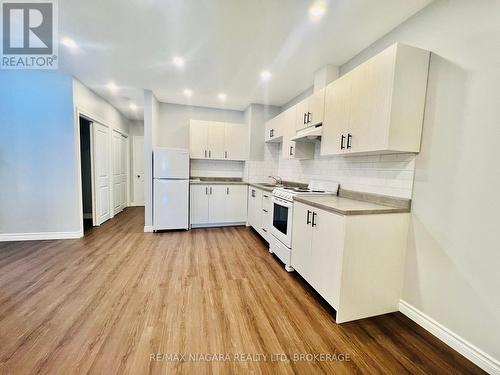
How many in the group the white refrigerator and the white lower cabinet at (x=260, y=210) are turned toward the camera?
1

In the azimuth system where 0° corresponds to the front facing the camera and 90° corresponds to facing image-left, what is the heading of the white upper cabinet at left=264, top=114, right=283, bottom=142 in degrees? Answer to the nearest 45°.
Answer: approximately 45°

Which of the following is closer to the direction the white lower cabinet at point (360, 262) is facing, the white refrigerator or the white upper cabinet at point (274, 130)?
the white refrigerator

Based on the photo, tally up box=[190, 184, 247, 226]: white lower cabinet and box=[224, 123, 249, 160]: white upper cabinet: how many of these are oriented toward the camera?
2

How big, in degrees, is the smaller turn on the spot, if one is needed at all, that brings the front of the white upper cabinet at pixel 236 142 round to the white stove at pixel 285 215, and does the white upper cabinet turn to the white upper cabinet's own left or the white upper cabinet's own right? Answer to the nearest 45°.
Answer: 0° — it already faces it

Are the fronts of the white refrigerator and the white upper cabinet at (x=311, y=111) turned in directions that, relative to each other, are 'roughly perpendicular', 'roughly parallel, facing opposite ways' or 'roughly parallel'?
roughly perpendicular

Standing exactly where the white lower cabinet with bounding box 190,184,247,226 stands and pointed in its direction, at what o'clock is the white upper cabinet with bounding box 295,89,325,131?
The white upper cabinet is roughly at 11 o'clock from the white lower cabinet.

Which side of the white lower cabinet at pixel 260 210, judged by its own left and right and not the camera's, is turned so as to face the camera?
left

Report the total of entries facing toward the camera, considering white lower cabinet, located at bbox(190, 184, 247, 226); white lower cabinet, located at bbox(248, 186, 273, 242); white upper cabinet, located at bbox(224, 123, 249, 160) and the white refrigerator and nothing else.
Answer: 3
